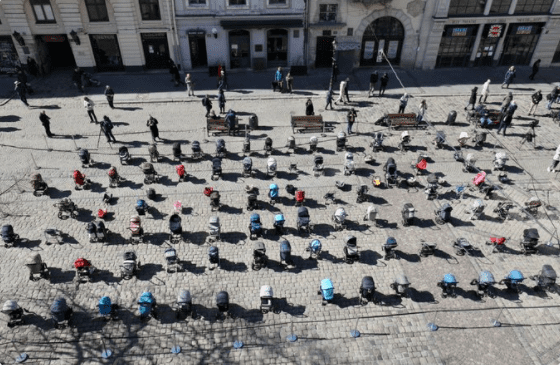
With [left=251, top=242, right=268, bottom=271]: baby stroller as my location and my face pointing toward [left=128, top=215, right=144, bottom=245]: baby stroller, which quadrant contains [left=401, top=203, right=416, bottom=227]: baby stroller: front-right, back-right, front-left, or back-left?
back-right

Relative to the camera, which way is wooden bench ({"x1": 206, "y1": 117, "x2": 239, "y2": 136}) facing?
toward the camera

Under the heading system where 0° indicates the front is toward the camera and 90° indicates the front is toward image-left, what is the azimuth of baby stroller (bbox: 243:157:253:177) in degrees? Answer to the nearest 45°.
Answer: approximately 0°

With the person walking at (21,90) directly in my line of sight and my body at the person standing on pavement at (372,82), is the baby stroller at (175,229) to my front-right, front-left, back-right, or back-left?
front-left

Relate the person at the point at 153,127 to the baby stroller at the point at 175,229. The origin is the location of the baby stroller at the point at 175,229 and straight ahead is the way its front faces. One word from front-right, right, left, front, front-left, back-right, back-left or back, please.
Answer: back

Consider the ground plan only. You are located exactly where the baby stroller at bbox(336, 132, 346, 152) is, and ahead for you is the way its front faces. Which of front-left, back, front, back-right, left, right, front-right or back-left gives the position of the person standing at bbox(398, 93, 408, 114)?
back-left

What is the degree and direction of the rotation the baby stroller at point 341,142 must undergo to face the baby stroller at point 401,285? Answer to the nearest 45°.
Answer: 0° — it already faces it

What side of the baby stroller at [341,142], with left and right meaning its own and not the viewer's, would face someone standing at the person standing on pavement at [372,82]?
back

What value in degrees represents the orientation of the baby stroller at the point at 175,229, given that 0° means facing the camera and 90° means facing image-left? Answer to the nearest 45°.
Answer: approximately 0°

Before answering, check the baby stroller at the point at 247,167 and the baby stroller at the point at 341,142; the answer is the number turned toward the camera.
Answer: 2

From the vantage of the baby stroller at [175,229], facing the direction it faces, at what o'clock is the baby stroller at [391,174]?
the baby stroller at [391,174] is roughly at 9 o'clock from the baby stroller at [175,229].

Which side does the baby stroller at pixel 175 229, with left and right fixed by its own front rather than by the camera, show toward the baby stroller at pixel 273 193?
left

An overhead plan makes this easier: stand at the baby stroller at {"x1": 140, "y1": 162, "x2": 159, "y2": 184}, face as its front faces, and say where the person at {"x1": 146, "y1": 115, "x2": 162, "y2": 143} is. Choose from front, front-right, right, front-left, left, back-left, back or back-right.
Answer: back-left

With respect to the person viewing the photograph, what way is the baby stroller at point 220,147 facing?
facing the viewer

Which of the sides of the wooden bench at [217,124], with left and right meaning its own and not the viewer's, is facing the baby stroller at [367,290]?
front

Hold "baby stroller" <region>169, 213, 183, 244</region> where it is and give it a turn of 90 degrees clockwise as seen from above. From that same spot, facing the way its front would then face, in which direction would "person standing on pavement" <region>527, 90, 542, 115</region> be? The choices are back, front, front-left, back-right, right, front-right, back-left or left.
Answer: back

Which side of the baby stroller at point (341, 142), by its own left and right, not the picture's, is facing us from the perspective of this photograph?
front

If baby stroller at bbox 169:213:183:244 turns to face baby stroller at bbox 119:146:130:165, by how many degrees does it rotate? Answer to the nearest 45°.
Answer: approximately 180°

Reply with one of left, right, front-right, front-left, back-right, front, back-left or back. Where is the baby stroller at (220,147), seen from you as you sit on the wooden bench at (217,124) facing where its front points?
front
